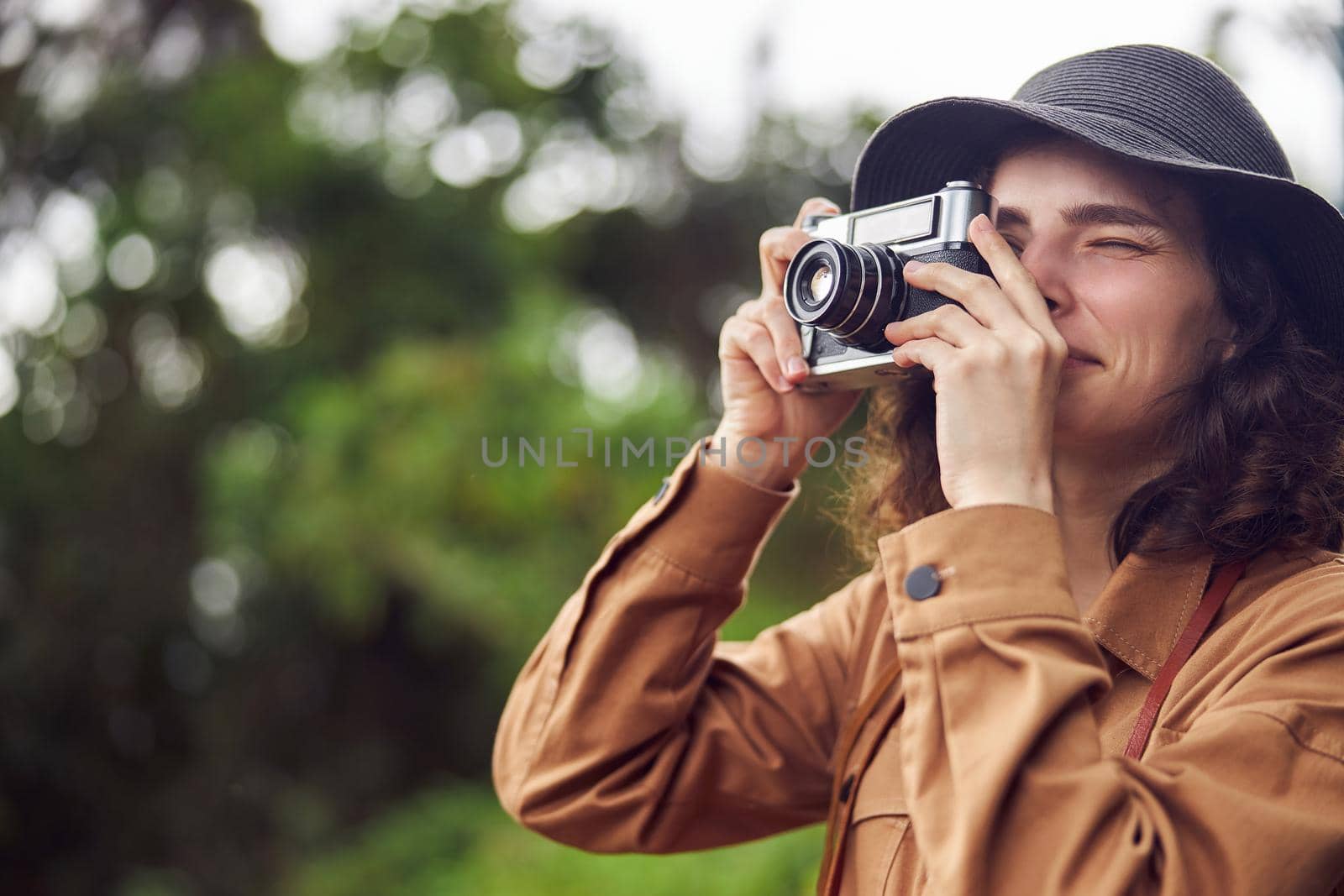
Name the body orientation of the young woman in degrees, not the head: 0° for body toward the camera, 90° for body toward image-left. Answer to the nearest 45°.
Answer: approximately 45°
